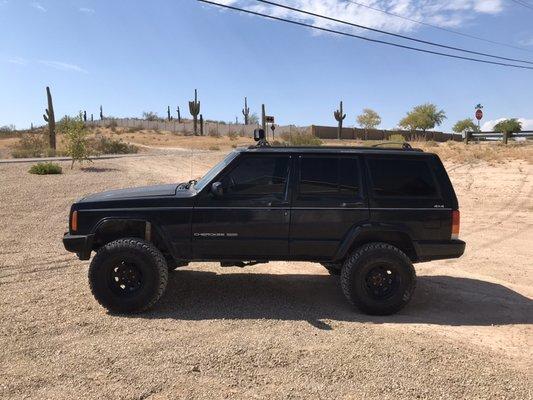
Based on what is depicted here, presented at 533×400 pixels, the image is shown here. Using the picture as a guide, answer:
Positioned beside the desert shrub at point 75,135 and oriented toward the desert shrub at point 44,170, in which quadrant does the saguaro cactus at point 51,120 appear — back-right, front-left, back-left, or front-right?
back-right

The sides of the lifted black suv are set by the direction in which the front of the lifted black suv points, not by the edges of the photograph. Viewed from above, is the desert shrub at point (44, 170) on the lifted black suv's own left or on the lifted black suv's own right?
on the lifted black suv's own right

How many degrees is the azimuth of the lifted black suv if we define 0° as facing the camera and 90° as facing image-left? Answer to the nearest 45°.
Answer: approximately 90°

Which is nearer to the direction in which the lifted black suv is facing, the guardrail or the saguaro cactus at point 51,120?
the saguaro cactus

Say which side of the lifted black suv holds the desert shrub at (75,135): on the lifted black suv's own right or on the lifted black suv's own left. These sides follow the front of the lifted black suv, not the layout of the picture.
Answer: on the lifted black suv's own right

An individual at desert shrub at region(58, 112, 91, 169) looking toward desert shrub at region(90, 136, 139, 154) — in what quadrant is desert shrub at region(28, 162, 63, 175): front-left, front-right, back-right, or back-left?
back-left

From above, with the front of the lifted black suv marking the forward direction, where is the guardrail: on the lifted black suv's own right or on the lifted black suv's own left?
on the lifted black suv's own right

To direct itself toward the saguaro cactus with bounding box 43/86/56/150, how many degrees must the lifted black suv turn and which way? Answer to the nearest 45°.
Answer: approximately 45° to its right
